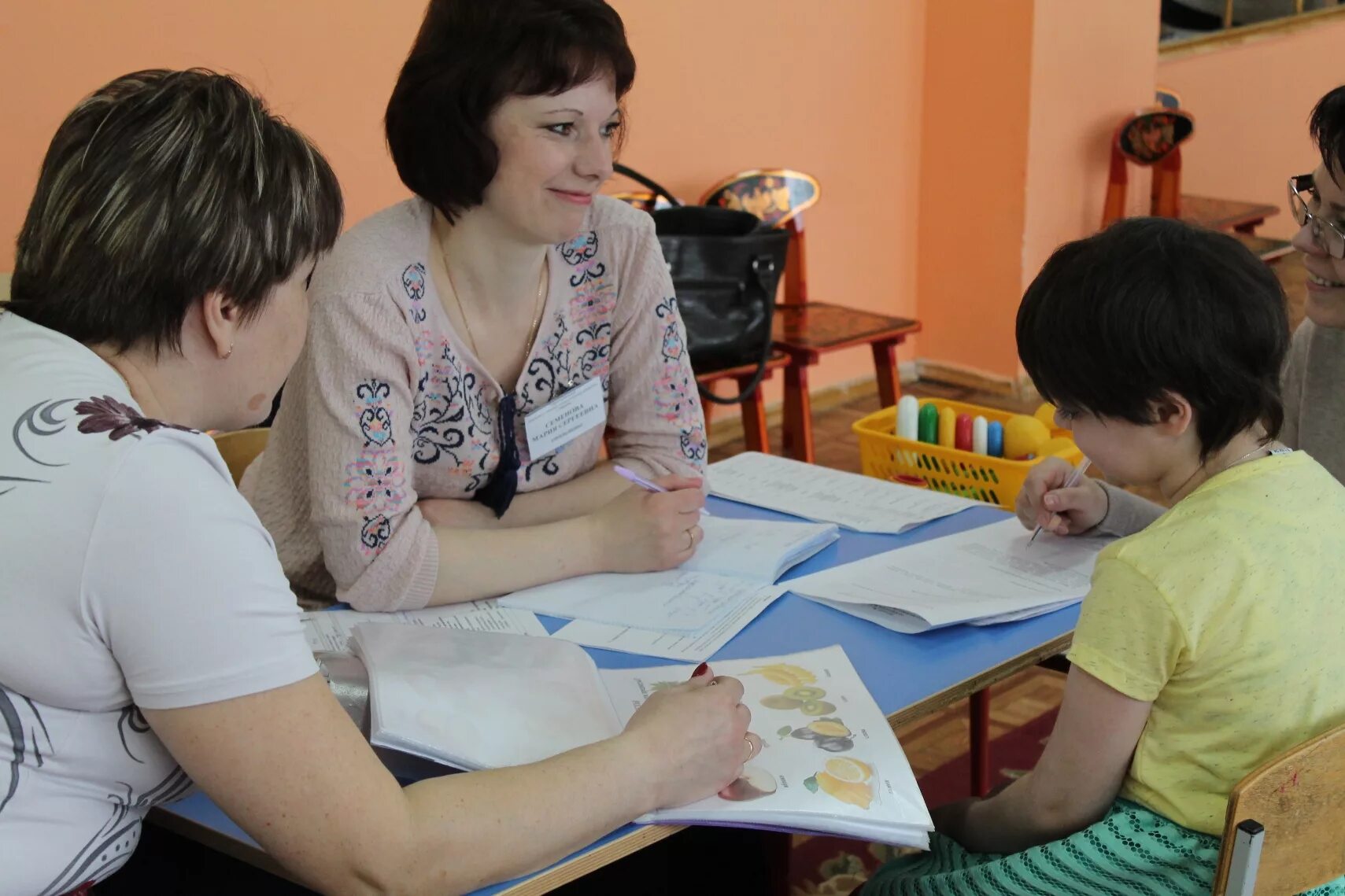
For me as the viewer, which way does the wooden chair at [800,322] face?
facing the viewer and to the right of the viewer

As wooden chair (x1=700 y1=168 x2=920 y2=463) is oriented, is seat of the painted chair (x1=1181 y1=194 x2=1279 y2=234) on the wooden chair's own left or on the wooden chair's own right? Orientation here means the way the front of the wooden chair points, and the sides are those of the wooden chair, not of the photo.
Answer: on the wooden chair's own left

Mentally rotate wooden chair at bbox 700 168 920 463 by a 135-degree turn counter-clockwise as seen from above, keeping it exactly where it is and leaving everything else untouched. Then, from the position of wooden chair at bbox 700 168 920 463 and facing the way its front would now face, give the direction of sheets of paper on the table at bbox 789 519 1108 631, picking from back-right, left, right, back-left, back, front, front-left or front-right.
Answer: back

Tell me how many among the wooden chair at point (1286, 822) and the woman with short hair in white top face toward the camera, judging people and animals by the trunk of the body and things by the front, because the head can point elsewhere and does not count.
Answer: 0

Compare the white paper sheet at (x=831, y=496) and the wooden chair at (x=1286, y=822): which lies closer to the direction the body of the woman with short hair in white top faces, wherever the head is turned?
the white paper sheet

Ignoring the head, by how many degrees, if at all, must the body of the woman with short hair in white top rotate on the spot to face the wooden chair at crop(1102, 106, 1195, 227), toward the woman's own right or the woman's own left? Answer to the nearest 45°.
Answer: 0° — they already face it

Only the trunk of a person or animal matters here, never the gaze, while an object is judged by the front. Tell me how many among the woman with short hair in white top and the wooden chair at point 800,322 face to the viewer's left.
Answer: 0

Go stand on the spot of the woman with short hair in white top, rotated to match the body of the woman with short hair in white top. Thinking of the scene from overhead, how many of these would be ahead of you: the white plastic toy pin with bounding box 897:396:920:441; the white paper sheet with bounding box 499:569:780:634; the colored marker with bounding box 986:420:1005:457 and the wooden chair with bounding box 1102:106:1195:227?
4

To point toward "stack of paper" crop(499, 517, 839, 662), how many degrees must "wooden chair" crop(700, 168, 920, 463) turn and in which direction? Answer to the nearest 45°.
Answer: approximately 45° to its right

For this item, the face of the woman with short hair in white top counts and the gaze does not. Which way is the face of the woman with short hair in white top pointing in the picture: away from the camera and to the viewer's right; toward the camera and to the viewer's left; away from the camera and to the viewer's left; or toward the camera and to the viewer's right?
away from the camera and to the viewer's right

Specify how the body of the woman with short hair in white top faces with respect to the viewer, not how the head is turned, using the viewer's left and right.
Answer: facing away from the viewer and to the right of the viewer

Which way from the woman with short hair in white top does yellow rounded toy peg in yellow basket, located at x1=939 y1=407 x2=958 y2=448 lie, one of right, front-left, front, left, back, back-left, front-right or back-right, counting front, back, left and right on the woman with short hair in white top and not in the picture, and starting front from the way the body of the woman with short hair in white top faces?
front

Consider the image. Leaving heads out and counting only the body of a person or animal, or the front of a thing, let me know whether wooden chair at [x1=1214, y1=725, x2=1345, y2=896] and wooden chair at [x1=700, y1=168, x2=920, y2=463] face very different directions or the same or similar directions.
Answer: very different directions

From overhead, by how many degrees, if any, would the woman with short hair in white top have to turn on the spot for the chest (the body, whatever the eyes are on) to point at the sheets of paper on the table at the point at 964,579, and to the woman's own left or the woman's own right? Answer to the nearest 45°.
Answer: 0° — they already face it

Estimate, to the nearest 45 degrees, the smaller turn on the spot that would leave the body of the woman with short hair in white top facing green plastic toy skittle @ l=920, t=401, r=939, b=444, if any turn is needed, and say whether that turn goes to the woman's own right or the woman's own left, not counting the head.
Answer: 0° — they already face it

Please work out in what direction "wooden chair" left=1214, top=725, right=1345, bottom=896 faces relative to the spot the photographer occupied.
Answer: facing away from the viewer and to the left of the viewer
